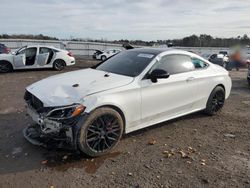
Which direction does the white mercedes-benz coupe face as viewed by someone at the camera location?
facing the viewer and to the left of the viewer
